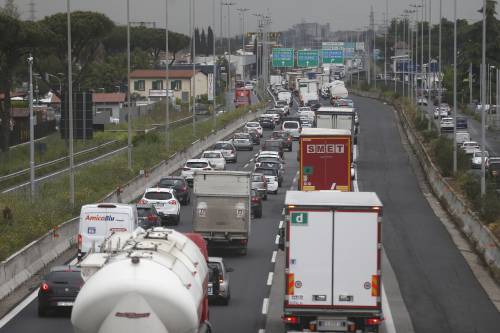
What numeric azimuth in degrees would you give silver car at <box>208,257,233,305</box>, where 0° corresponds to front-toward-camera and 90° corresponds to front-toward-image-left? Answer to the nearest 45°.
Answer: approximately 180°

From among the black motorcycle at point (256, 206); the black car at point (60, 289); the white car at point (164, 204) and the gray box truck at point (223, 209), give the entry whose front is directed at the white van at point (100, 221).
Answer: the black car at point (60, 289)

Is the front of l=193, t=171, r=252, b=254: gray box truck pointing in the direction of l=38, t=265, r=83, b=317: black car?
no

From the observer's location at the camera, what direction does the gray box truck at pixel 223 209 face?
facing away from the viewer

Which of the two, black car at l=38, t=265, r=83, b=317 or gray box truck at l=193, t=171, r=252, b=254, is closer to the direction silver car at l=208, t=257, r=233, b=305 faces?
the gray box truck

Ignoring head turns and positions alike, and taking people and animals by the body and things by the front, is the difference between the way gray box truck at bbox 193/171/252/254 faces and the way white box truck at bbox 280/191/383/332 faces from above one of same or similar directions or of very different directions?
same or similar directions

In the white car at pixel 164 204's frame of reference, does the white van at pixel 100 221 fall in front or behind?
behind

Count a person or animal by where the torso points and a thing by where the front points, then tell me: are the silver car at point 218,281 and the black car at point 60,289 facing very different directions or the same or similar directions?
same or similar directions

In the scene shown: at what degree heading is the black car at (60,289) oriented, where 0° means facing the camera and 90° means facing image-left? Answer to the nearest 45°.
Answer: approximately 180°

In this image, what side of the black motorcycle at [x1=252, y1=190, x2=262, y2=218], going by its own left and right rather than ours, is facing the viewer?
back

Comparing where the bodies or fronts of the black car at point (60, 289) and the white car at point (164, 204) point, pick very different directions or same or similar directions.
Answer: same or similar directions

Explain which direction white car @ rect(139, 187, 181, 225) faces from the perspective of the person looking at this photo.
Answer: facing away from the viewer

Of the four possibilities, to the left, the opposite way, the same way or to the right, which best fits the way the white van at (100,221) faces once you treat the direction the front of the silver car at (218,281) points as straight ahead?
the same way

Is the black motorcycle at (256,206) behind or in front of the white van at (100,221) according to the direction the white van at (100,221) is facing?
in front

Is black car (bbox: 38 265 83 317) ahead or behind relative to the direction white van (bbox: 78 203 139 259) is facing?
behind

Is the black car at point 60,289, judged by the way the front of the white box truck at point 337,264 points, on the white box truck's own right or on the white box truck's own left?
on the white box truck's own left

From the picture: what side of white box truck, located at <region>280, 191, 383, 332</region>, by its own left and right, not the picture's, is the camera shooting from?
back

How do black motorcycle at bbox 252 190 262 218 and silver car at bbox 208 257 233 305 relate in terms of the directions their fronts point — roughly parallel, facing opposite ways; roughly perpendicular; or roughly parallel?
roughly parallel

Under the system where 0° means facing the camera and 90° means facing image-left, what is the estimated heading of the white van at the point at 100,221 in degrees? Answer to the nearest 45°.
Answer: approximately 180°

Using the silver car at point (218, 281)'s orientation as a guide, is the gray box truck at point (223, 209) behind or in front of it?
in front

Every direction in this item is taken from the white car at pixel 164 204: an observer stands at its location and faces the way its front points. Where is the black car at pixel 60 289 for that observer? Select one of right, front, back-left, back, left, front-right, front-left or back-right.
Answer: back
